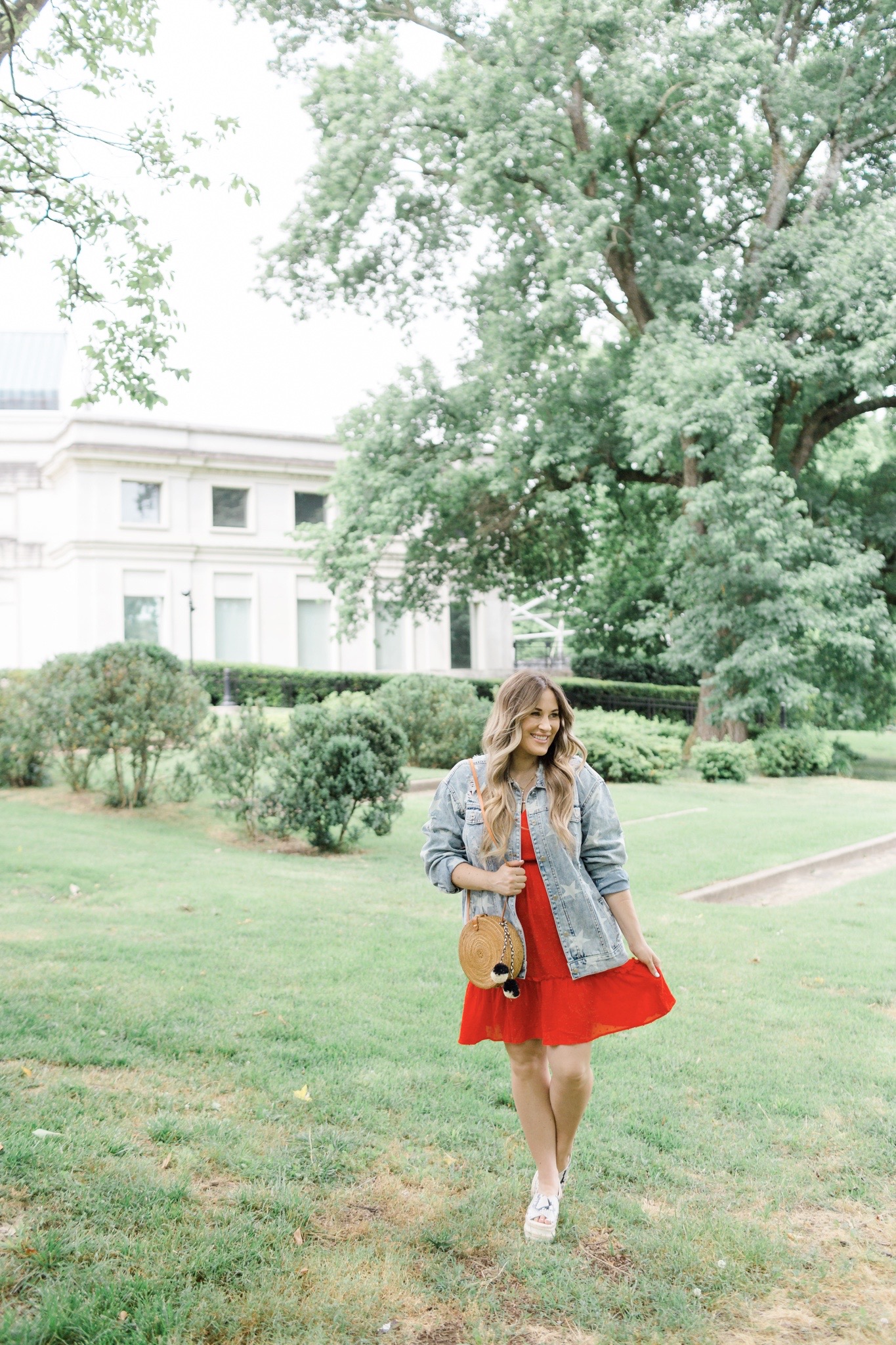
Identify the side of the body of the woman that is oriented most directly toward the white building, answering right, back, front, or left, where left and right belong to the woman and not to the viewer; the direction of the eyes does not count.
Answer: back

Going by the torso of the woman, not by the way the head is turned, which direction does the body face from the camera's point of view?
toward the camera

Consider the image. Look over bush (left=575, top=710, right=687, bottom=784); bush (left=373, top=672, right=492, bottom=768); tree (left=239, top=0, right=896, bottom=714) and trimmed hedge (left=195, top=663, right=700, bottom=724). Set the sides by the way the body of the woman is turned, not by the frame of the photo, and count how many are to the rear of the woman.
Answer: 4

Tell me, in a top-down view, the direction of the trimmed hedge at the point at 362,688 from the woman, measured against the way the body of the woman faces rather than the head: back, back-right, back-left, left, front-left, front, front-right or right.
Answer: back

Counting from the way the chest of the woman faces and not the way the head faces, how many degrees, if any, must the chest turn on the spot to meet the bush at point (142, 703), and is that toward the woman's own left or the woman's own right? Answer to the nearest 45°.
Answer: approximately 135° to the woman's own right

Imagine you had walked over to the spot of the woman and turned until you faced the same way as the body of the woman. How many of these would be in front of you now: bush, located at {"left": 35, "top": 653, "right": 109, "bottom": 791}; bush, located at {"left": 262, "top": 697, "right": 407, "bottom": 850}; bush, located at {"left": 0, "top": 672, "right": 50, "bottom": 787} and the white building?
0

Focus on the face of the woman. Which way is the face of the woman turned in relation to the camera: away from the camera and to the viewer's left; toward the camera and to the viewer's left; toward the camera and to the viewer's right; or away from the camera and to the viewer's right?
toward the camera and to the viewer's right

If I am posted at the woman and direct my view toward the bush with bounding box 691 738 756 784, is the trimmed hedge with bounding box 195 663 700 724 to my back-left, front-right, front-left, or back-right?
front-left

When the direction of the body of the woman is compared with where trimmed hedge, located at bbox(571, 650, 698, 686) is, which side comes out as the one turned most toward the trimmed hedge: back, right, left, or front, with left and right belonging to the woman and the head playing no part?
back

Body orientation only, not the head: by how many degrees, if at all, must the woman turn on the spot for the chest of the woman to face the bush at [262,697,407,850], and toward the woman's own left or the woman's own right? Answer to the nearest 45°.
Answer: approximately 180°

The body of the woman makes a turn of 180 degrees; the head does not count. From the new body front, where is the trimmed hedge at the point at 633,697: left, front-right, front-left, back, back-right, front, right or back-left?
front

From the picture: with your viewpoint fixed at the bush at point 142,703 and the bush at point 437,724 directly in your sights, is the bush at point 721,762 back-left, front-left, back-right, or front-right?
front-right

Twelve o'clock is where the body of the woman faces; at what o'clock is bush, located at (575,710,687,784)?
The bush is roughly at 6 o'clock from the woman.

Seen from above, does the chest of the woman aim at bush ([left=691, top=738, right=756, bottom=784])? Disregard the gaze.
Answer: no

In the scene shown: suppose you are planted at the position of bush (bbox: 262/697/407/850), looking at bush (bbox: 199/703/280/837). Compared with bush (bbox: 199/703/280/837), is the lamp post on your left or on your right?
right

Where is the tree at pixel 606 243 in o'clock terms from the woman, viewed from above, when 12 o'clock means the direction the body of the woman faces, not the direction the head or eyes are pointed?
The tree is roughly at 6 o'clock from the woman.
